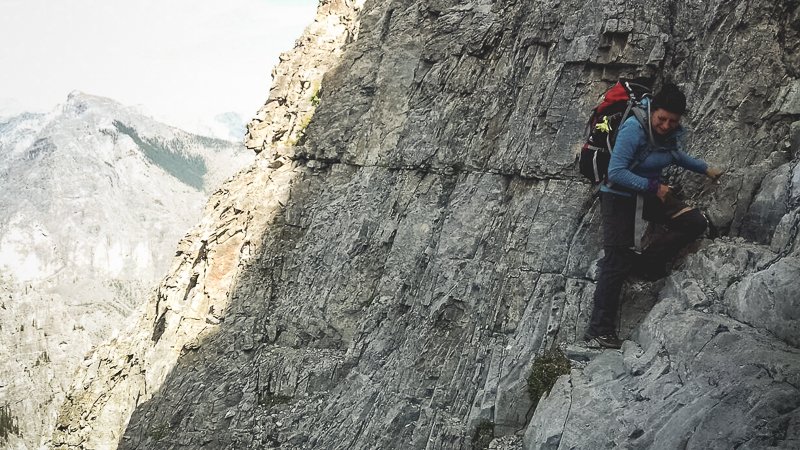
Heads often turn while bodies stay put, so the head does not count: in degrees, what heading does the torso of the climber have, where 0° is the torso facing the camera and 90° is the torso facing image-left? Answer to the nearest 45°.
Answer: approximately 315°
